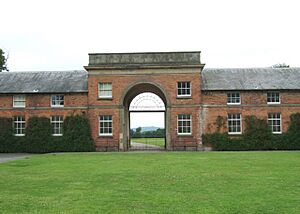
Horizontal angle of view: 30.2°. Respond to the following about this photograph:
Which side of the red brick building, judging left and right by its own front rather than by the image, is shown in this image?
front

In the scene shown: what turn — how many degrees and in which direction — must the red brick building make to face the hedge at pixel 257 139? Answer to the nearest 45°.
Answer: approximately 90° to its left

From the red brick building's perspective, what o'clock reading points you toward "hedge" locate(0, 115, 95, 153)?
The hedge is roughly at 3 o'clock from the red brick building.
